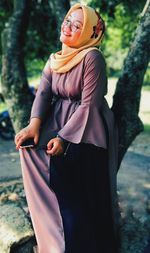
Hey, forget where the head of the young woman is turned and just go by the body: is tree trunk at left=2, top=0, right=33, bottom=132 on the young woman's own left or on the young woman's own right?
on the young woman's own right

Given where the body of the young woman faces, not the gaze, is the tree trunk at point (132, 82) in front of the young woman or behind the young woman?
behind

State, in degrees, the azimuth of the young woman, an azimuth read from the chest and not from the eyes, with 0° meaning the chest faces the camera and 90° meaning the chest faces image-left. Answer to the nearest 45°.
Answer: approximately 45°
